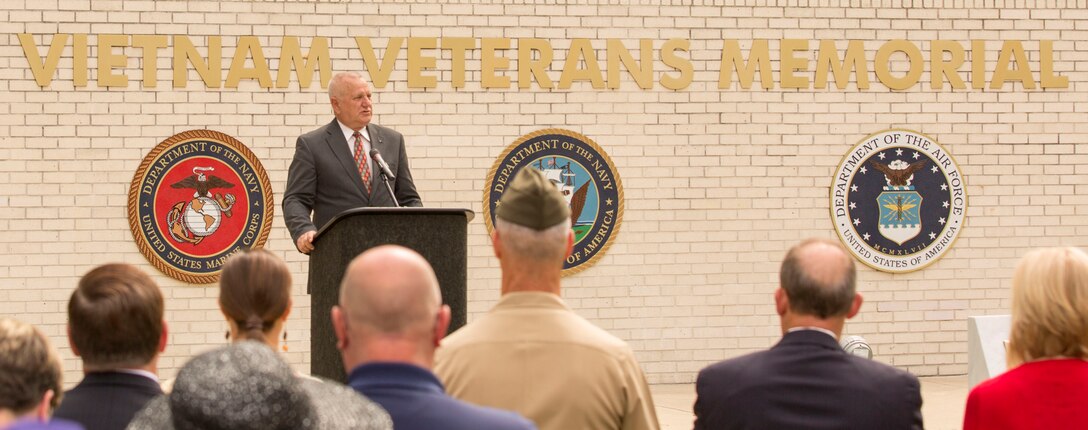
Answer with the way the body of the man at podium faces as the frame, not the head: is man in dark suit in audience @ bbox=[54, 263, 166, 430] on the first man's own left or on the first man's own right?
on the first man's own right

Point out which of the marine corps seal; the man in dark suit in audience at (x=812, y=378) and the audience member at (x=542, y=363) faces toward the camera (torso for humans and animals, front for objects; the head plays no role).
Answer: the marine corps seal

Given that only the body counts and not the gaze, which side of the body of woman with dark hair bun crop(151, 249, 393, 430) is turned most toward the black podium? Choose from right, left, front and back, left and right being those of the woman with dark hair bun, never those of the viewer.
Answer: front

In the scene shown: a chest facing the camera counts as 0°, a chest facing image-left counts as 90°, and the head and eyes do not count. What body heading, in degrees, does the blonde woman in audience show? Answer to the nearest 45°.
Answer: approximately 180°

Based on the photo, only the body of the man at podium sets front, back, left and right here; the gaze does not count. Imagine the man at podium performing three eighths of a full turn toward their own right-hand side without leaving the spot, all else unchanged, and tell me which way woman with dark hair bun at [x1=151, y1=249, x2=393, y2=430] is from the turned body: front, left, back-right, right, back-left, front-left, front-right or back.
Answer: left

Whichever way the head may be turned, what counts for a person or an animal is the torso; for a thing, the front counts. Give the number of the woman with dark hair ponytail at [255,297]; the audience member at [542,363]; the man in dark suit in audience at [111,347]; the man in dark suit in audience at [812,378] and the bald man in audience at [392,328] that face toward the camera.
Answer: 0

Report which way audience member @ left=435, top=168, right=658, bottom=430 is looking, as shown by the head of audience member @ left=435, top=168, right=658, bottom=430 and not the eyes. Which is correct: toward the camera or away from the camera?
away from the camera

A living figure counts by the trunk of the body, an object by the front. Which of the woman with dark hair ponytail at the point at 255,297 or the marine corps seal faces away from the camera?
the woman with dark hair ponytail

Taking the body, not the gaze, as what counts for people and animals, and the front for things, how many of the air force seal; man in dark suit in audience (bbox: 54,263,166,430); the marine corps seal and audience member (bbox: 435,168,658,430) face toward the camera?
2

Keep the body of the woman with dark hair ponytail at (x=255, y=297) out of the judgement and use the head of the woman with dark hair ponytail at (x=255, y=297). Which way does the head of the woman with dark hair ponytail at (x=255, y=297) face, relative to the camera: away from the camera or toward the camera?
away from the camera

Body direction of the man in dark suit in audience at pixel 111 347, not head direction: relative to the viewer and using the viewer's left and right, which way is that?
facing away from the viewer

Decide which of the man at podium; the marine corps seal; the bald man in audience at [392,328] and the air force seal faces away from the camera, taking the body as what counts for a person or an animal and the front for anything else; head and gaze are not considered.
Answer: the bald man in audience

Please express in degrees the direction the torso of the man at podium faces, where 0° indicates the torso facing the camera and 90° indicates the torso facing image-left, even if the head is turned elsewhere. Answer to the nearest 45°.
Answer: approximately 315°

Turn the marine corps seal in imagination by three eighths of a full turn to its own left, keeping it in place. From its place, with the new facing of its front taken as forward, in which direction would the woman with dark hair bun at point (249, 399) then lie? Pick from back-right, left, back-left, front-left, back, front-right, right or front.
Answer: back-right

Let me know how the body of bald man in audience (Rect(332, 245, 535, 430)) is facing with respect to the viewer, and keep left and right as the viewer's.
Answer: facing away from the viewer

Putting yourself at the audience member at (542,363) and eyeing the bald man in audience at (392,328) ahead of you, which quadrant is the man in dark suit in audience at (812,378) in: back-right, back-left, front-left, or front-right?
back-left

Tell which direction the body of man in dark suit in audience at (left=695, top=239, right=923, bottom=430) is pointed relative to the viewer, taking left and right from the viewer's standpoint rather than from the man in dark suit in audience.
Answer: facing away from the viewer

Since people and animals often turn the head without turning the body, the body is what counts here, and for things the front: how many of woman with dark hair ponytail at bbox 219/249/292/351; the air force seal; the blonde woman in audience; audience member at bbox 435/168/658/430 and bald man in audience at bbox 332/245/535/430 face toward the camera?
1
